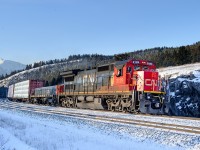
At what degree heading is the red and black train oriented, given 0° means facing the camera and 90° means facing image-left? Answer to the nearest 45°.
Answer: approximately 315°
